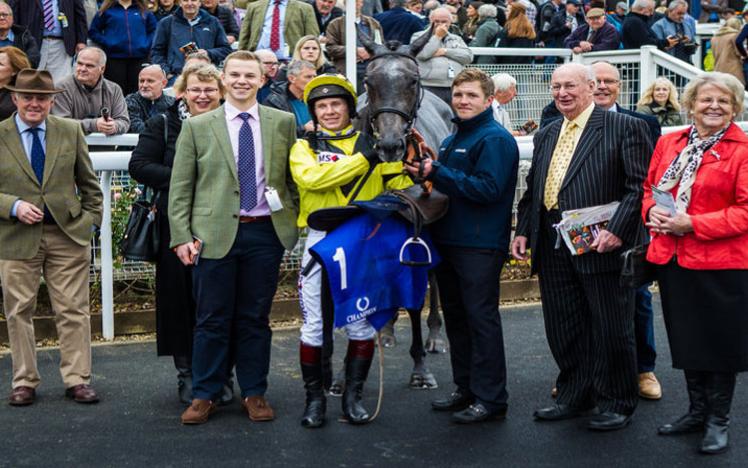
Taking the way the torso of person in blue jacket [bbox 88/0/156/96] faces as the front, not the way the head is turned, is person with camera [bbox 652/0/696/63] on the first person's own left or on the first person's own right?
on the first person's own left

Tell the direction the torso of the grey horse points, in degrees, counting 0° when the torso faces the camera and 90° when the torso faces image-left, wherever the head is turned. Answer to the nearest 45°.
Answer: approximately 0°

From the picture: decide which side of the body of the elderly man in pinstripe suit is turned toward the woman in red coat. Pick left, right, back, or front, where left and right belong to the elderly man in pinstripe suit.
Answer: left

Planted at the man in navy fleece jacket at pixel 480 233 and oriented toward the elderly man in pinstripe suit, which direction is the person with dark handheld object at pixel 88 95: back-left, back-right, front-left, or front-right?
back-left

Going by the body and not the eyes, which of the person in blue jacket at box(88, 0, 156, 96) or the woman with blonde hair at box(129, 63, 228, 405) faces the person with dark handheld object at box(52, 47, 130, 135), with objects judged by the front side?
the person in blue jacket

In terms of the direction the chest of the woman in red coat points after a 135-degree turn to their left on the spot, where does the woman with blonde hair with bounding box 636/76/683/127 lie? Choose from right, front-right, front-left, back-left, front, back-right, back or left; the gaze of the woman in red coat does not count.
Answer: left
